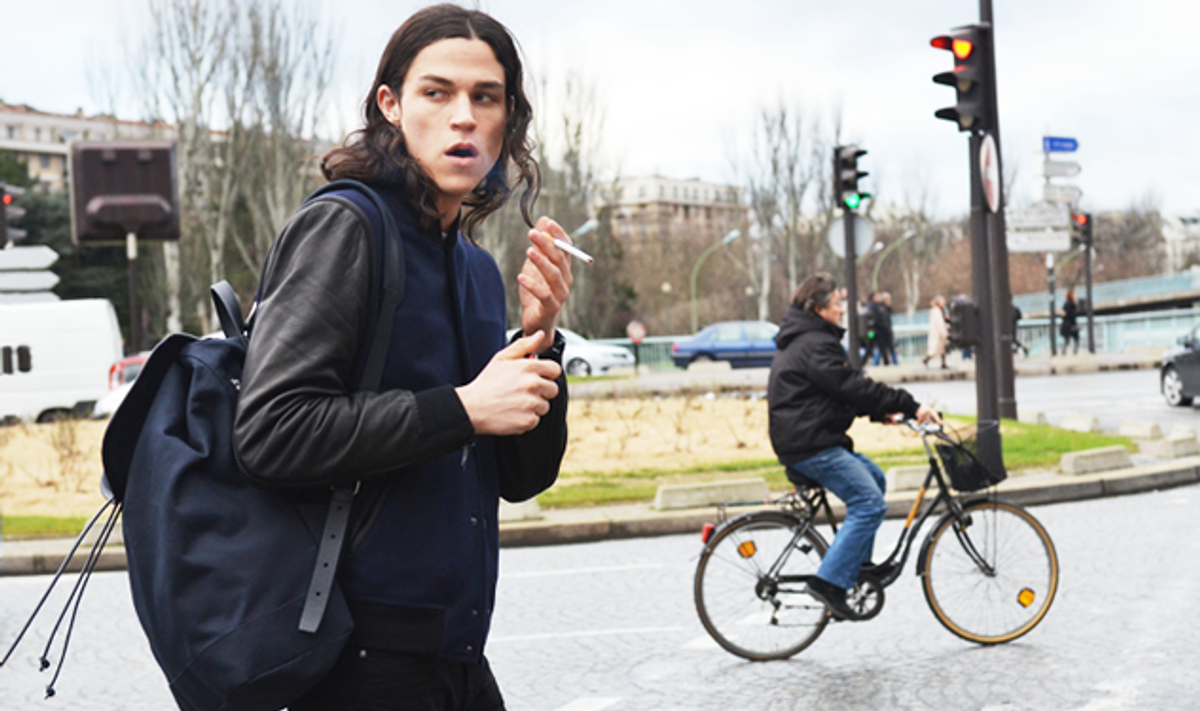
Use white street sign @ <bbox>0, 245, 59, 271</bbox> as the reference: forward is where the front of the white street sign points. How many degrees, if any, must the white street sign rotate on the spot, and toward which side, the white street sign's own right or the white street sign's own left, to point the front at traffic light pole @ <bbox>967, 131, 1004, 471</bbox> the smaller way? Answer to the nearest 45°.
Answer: approximately 90° to the white street sign's own left

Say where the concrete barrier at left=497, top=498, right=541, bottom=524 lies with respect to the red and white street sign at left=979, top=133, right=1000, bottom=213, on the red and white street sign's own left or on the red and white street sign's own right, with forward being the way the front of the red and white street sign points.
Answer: on the red and white street sign's own right

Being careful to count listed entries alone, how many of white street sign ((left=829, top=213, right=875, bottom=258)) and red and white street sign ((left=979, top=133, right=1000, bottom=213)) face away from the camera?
1

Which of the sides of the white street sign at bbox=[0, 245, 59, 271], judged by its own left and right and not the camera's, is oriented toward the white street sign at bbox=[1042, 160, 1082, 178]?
left

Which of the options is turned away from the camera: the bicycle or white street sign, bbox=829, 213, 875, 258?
the white street sign

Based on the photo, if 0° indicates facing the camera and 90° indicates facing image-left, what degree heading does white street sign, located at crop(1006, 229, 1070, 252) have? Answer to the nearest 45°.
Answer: approximately 0°

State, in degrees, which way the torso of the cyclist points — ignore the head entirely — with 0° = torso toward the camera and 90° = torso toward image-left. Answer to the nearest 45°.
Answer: approximately 270°
